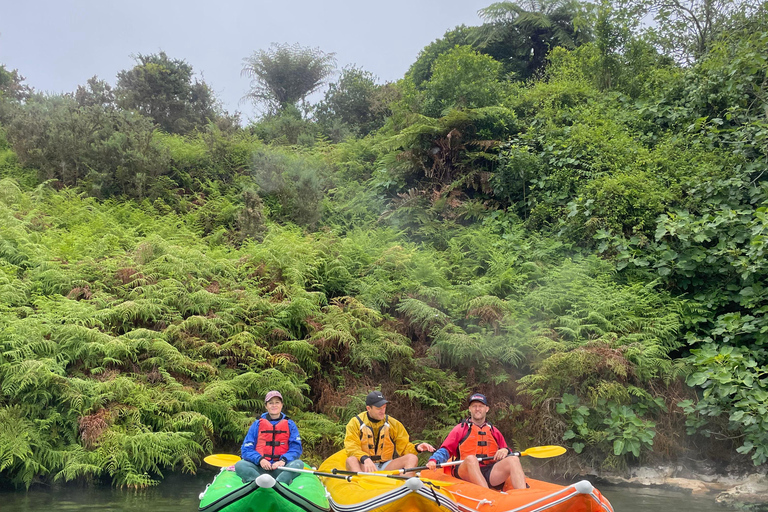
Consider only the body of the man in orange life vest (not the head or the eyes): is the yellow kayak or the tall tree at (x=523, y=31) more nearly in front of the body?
the yellow kayak

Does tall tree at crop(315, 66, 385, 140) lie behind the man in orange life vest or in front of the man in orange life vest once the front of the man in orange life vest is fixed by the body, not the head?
behind

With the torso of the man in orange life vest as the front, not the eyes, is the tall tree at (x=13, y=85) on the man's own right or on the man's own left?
on the man's own right

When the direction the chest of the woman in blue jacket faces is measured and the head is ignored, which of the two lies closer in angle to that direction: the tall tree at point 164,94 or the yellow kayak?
the yellow kayak

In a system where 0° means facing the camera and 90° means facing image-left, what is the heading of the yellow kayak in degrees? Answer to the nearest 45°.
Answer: approximately 0°

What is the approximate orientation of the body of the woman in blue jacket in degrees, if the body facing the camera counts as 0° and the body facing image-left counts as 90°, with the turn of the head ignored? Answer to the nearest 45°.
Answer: approximately 0°

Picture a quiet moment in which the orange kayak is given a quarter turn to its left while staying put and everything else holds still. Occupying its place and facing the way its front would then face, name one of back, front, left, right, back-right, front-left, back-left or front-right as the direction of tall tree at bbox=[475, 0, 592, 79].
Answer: front-left

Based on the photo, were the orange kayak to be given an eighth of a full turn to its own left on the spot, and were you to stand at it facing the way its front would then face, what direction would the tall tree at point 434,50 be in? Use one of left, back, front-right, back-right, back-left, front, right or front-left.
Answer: left

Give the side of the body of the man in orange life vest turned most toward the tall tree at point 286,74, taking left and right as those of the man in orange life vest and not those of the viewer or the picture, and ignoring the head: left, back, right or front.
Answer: back

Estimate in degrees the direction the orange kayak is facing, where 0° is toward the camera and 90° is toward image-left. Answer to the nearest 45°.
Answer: approximately 315°
